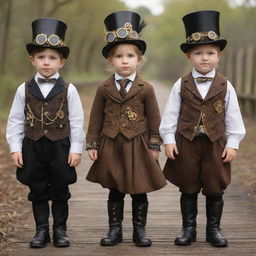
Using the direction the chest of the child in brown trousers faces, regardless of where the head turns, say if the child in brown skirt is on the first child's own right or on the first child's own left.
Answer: on the first child's own right

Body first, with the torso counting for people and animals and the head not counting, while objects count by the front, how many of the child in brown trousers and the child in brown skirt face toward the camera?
2

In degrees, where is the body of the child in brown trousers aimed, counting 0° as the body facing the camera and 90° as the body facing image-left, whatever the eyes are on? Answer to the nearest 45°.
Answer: approximately 0°

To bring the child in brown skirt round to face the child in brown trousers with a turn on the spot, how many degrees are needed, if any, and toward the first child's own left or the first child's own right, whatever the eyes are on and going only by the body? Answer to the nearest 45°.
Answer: approximately 90° to the first child's own left

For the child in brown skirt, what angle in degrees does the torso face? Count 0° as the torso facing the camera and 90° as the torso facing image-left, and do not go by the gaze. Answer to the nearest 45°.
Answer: approximately 0°
